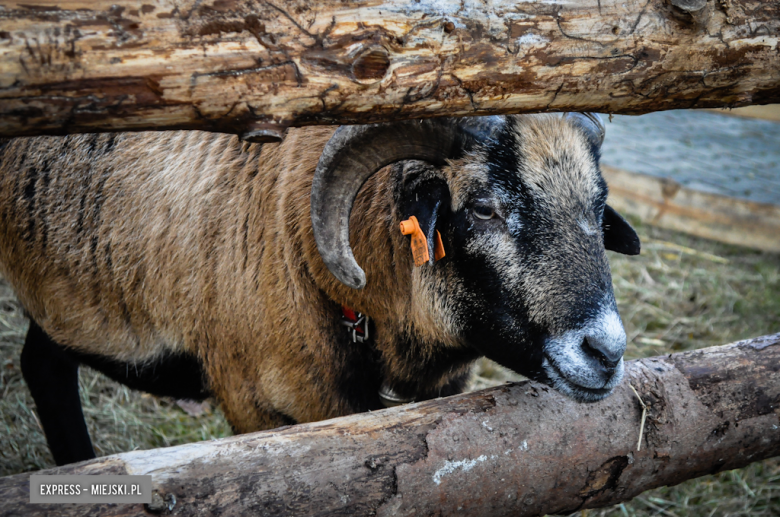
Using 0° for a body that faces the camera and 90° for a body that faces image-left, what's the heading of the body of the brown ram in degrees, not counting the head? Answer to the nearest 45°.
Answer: approximately 315°

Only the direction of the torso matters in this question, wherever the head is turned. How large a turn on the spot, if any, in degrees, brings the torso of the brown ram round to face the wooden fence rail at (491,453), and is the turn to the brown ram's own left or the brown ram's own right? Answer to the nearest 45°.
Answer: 0° — it already faces it
